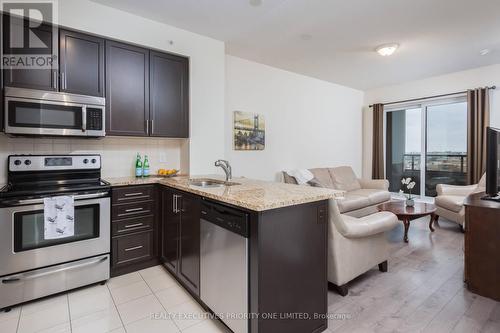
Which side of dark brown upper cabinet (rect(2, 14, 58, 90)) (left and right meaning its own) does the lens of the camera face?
front

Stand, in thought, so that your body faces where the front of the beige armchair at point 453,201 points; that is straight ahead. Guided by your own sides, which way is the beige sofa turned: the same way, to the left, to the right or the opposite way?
to the left

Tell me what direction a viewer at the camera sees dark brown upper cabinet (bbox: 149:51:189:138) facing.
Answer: facing the viewer and to the right of the viewer

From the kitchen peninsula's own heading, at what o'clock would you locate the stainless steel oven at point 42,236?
The stainless steel oven is roughly at 2 o'clock from the kitchen peninsula.

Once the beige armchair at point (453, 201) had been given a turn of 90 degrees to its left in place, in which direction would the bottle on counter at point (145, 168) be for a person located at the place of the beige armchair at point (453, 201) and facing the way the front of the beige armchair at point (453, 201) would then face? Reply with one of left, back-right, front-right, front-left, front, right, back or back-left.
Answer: right

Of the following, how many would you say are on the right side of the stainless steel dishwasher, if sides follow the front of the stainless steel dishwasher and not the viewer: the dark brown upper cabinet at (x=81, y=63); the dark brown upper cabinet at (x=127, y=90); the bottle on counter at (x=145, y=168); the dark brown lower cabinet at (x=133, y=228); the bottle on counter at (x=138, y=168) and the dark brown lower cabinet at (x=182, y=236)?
6

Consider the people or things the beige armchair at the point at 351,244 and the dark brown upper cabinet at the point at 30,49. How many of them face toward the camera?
1

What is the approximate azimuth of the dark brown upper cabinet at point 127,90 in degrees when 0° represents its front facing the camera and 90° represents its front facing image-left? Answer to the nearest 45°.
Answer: approximately 315°

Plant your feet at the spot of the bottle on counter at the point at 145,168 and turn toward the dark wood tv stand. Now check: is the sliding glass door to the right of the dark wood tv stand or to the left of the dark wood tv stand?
left

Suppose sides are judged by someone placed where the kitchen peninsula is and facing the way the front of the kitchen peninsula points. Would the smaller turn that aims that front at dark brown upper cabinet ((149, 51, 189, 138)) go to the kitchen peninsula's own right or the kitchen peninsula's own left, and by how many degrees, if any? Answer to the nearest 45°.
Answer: approximately 90° to the kitchen peninsula's own right

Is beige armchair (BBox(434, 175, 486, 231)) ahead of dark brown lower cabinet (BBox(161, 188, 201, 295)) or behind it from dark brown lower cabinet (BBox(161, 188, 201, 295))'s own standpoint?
behind

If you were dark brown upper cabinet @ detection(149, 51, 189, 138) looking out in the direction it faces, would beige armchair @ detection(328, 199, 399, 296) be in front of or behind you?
in front

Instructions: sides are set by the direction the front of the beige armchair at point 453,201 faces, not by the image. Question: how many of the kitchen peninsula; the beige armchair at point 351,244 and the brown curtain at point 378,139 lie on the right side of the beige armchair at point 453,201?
1

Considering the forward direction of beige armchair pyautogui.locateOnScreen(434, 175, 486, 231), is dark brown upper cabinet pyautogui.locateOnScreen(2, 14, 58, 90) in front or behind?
in front

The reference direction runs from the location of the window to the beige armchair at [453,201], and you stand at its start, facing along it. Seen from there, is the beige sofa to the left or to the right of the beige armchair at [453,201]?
right

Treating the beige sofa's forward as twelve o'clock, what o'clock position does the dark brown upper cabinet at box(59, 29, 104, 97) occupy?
The dark brown upper cabinet is roughly at 3 o'clock from the beige sofa.
